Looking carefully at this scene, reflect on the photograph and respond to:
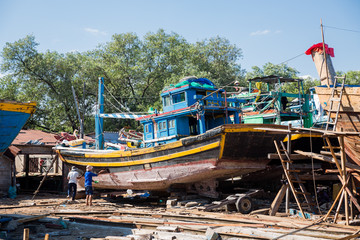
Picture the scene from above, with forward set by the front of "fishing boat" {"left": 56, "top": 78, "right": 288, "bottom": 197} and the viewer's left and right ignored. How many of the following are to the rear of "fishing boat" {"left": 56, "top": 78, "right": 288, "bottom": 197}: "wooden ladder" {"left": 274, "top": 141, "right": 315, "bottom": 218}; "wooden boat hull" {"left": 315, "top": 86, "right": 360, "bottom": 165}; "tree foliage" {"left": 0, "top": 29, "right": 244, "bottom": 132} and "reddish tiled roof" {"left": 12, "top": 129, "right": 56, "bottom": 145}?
2

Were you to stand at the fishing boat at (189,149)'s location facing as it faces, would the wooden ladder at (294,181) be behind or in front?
behind

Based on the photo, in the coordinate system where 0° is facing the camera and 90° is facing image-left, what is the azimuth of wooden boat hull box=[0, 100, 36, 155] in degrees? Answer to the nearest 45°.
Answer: approximately 270°

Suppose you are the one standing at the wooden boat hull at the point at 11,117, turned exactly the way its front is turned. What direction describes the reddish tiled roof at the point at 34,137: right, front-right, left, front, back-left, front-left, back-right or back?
left

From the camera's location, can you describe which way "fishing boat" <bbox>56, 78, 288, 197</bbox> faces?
facing away from the viewer and to the left of the viewer

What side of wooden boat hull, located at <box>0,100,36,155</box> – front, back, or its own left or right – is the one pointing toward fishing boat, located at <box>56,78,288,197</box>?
front

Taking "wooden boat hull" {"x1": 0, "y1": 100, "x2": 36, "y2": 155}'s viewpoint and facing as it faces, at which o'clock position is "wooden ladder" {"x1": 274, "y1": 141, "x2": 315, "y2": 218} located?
The wooden ladder is roughly at 1 o'clock from the wooden boat hull.

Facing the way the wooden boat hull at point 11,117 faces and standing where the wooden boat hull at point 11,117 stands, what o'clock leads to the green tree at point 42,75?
The green tree is roughly at 9 o'clock from the wooden boat hull.

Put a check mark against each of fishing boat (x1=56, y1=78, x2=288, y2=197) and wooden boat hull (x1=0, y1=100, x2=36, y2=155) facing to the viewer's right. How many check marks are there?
1

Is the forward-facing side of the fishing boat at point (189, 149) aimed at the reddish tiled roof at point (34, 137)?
yes
